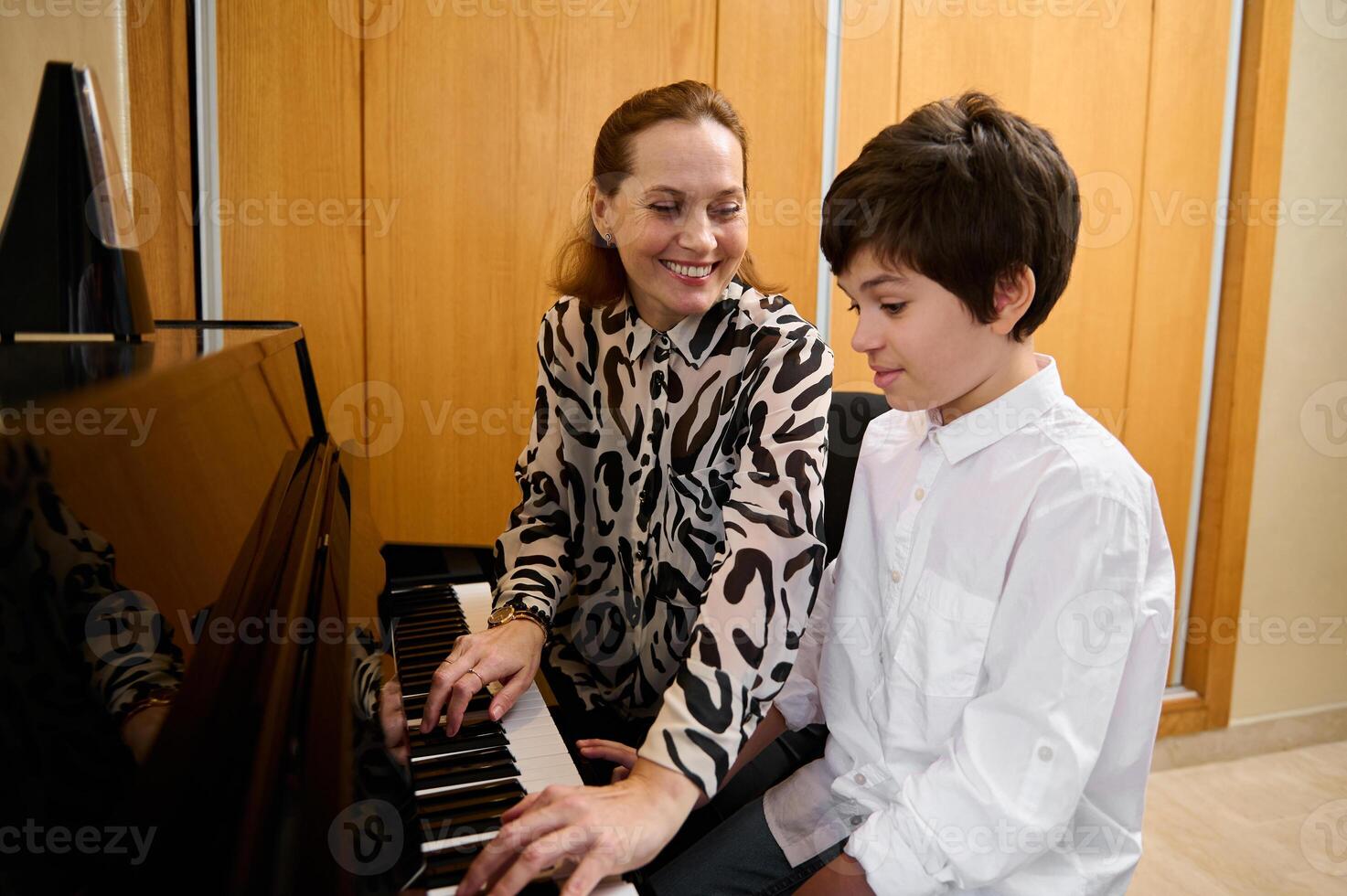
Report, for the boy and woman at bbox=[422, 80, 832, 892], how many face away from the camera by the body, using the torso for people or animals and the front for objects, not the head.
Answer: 0

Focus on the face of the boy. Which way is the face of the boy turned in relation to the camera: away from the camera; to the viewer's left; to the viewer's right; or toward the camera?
to the viewer's left

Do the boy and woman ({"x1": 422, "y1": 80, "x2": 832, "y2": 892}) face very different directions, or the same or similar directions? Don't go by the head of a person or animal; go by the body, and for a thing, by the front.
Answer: same or similar directions

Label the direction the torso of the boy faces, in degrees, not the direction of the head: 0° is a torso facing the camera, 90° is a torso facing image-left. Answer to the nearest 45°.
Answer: approximately 45°

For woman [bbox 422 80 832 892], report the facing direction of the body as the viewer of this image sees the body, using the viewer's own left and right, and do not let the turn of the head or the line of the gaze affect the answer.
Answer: facing the viewer and to the left of the viewer
